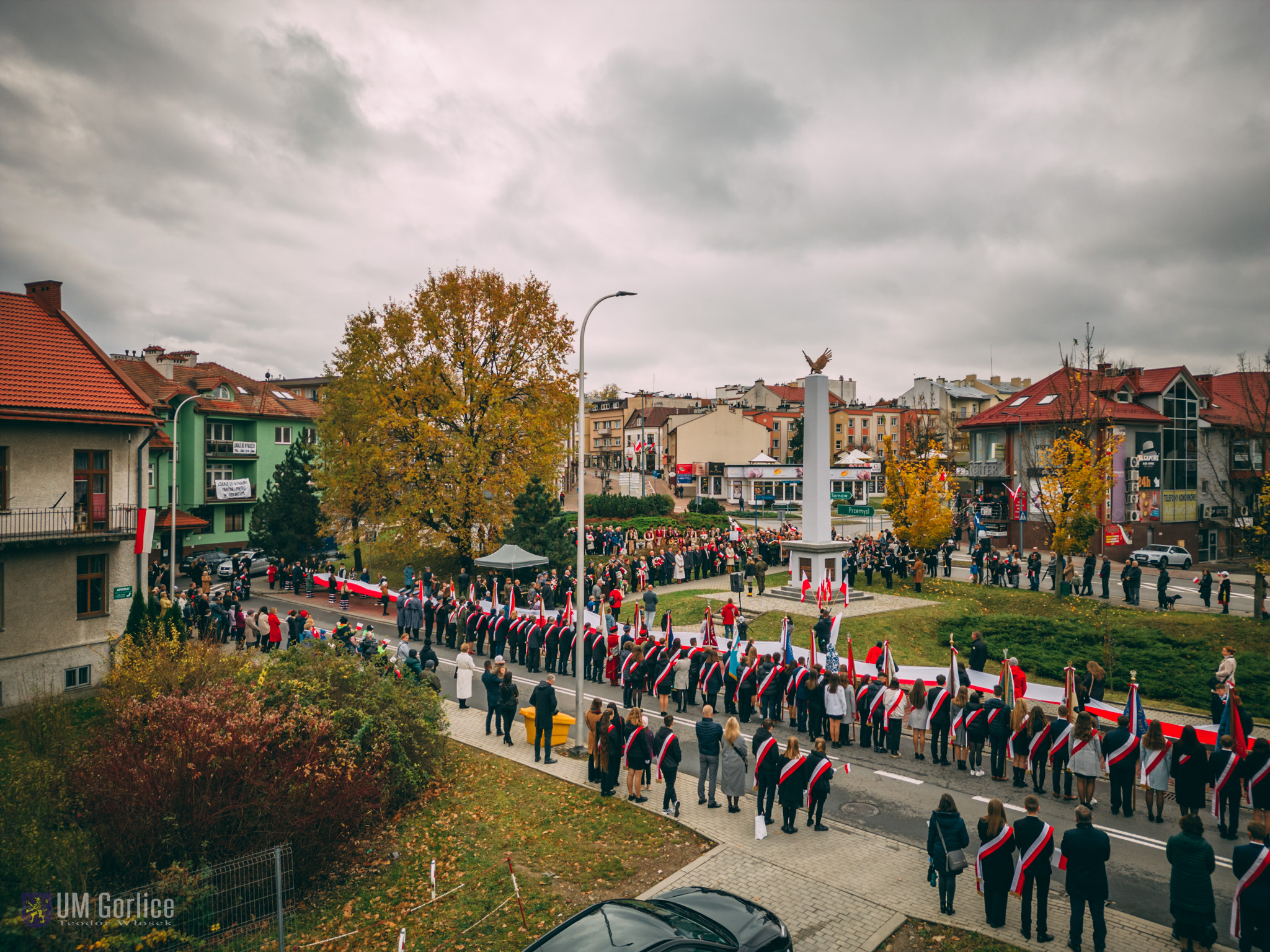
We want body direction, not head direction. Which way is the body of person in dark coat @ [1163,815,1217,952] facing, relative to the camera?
away from the camera

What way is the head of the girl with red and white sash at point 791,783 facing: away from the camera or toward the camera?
away from the camera

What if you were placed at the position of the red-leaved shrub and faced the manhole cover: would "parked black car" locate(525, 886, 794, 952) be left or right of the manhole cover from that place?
right

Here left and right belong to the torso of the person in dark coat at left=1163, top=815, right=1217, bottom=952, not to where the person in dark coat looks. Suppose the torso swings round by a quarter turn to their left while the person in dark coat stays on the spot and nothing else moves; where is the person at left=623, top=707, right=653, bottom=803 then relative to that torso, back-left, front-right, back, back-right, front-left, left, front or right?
front

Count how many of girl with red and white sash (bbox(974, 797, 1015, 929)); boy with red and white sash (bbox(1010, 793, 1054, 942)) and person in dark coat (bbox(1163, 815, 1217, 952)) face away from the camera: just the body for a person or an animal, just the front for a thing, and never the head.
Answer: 3

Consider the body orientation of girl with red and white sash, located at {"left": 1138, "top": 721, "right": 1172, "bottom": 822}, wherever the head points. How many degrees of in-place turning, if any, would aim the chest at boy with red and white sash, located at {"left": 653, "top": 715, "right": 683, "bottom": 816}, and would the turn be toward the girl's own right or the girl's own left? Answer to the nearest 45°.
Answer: approximately 135° to the girl's own left

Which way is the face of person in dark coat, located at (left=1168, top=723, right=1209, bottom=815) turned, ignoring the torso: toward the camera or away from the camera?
away from the camera

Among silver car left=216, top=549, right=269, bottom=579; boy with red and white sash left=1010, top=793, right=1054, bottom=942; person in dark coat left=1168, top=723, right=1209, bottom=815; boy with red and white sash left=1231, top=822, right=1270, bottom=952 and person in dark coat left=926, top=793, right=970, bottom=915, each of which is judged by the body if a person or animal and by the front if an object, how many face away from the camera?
4

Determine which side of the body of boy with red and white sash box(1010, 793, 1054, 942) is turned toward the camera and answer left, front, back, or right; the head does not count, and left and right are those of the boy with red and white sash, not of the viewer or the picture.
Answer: back

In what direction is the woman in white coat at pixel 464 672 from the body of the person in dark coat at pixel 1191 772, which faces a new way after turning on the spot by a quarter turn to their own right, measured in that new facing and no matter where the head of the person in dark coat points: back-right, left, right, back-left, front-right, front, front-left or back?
back
